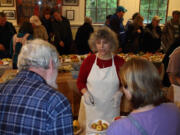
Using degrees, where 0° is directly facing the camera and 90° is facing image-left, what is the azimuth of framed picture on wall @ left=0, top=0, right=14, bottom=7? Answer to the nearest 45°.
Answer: approximately 0°

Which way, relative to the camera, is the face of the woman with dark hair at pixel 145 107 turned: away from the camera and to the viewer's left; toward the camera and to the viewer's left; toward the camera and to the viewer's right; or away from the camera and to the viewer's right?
away from the camera and to the viewer's left

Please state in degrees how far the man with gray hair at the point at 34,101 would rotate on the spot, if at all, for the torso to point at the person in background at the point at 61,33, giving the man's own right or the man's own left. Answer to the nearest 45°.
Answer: approximately 45° to the man's own left

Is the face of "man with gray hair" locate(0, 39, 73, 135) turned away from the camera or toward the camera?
away from the camera

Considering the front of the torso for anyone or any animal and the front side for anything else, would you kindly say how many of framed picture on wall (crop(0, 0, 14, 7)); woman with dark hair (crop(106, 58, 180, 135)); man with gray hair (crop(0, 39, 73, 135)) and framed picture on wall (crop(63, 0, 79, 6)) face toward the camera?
2

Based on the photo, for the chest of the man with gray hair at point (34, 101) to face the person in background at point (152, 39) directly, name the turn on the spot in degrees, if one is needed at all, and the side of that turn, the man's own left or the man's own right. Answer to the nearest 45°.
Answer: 0° — they already face them
